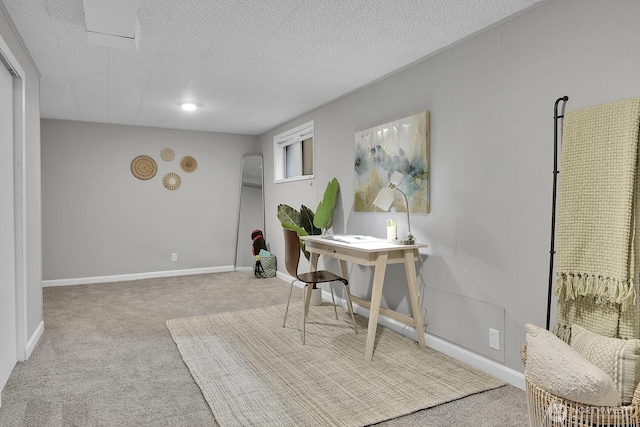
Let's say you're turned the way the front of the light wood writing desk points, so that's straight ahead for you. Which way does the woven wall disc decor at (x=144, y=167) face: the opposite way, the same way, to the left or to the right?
to the left

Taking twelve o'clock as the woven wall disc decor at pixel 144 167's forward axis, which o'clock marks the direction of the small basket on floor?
The small basket on floor is roughly at 10 o'clock from the woven wall disc decor.

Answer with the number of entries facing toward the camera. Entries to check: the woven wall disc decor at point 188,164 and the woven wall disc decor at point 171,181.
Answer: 2

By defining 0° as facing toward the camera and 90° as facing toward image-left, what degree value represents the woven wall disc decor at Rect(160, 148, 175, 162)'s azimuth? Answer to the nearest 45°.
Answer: approximately 0°

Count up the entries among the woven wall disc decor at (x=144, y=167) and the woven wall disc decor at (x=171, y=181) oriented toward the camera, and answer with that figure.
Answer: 2

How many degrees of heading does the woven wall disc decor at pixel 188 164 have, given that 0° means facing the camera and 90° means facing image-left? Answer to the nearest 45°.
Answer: approximately 0°

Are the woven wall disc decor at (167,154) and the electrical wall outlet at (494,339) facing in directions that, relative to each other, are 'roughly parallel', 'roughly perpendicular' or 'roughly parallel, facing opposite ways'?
roughly perpendicular

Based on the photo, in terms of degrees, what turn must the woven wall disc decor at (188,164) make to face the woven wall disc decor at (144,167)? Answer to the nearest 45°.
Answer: approximately 90° to its right

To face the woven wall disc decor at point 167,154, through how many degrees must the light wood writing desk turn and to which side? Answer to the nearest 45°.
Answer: approximately 90° to its right

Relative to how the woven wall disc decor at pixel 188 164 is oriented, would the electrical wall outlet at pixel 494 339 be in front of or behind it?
in front

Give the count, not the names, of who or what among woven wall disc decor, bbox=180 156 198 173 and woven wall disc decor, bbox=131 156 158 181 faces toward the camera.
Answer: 2

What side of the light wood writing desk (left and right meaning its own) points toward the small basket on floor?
right
